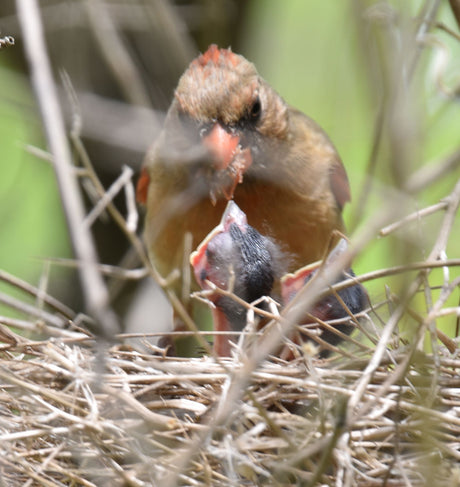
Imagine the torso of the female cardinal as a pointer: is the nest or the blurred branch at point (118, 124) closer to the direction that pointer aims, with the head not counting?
the nest

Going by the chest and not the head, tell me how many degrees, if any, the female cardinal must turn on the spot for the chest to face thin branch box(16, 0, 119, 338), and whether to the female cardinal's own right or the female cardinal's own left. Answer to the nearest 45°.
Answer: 0° — it already faces it

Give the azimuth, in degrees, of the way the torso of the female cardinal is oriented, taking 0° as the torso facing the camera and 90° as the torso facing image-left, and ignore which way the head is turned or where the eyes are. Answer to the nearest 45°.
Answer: approximately 0°

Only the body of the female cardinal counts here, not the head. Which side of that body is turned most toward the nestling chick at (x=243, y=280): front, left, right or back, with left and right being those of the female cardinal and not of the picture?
front

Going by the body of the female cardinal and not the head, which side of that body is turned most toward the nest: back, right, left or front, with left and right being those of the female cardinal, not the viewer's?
front

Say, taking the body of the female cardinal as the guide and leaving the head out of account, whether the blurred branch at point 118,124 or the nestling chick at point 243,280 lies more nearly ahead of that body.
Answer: the nestling chick
